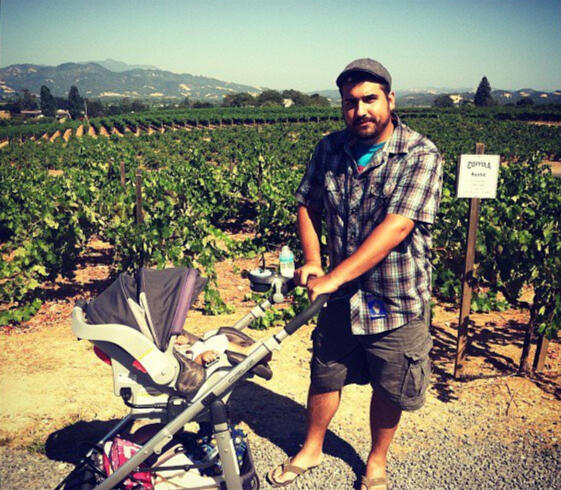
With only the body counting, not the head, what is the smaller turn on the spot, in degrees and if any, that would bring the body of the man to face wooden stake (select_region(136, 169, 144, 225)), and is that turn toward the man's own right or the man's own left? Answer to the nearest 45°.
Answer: approximately 90° to the man's own right

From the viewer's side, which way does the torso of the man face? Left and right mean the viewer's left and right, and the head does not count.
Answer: facing the viewer and to the left of the viewer

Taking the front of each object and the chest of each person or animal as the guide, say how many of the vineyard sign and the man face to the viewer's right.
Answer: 0

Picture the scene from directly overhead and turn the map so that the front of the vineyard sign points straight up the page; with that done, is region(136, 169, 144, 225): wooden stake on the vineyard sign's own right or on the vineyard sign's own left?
on the vineyard sign's own right

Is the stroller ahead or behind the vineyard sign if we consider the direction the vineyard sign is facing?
ahead

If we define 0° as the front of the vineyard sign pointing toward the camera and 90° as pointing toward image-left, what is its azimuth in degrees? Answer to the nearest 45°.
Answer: approximately 0°
